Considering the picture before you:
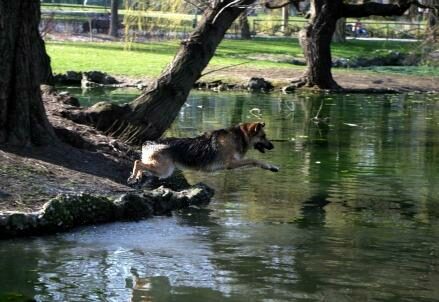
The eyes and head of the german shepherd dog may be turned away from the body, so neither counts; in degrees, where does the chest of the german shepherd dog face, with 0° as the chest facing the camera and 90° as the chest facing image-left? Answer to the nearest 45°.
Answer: approximately 270°

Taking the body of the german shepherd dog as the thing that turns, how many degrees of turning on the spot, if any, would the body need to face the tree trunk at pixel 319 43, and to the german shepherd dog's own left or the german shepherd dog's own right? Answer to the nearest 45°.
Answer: approximately 90° to the german shepherd dog's own left

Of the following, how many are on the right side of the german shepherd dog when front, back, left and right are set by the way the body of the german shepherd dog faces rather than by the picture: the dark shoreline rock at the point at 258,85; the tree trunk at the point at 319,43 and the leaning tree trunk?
0

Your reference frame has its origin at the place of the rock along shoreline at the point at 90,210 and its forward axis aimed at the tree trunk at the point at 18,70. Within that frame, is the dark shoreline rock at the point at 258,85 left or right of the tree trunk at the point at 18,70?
right

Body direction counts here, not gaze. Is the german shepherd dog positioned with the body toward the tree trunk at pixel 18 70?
no

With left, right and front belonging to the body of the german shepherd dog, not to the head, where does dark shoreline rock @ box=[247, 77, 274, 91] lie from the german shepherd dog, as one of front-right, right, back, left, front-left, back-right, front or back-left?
left

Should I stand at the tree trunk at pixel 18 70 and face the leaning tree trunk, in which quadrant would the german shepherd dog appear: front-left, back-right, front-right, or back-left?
front-right

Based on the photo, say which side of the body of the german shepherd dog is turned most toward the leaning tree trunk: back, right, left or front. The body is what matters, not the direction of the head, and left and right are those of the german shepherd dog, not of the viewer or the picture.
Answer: left

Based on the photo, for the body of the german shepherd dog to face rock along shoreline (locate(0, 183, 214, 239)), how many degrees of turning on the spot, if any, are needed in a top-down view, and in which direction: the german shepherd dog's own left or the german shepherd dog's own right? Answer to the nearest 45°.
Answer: approximately 135° to the german shepherd dog's own right

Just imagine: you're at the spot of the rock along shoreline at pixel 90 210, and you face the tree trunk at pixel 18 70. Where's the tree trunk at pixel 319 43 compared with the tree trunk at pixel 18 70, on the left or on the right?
right

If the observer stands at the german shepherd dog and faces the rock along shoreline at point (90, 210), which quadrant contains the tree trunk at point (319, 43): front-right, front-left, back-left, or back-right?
back-right

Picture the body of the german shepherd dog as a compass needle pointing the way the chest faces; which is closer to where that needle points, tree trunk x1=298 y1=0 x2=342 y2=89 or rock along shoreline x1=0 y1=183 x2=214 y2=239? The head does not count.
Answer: the tree trunk

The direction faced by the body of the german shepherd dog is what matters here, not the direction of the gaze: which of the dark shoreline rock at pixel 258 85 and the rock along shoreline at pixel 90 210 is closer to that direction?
the dark shoreline rock

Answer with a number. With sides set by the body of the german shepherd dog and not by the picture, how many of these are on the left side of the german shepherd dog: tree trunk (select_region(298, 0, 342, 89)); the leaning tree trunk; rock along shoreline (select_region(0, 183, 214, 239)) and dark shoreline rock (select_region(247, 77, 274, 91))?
3
